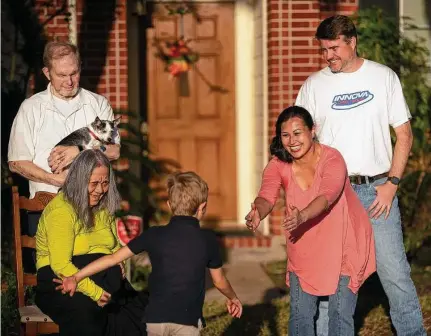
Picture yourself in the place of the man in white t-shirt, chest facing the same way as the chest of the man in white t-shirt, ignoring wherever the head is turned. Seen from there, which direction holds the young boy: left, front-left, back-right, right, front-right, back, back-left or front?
front-right

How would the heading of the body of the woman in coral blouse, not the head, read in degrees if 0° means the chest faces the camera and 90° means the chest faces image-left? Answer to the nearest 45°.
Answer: approximately 45°

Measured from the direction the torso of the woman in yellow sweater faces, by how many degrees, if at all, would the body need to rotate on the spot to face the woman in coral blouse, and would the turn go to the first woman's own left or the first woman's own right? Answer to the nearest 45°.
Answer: approximately 45° to the first woman's own left

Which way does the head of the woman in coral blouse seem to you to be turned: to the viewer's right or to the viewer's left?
to the viewer's left

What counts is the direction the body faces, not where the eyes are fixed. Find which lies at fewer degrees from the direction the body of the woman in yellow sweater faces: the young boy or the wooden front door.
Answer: the young boy

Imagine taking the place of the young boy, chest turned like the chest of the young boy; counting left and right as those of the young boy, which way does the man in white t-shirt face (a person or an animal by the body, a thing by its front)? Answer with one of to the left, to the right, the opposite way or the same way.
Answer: the opposite way

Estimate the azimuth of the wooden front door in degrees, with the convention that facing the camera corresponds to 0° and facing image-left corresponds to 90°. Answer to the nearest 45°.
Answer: approximately 0°

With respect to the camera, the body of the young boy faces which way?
away from the camera

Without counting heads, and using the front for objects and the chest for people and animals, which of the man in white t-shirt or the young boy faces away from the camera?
the young boy

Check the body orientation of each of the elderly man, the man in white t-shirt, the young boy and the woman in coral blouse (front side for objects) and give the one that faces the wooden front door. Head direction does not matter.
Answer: the young boy

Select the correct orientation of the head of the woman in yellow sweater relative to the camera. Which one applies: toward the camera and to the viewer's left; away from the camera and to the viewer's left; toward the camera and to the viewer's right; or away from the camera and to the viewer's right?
toward the camera and to the viewer's right
